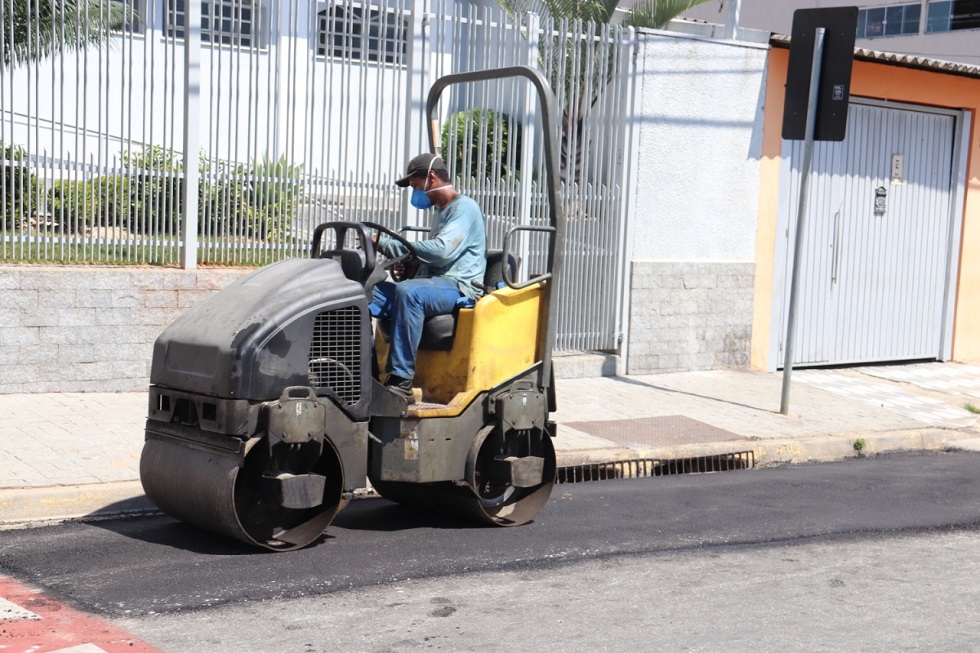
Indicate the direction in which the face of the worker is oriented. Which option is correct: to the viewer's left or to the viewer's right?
to the viewer's left

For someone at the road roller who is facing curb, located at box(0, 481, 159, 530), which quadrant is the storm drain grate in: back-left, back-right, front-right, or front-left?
back-right

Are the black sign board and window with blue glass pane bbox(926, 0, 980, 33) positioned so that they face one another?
yes

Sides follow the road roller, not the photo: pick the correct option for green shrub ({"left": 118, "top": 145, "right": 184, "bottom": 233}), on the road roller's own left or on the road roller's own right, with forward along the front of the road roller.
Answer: on the road roller's own right

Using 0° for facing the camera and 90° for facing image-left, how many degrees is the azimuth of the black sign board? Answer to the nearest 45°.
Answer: approximately 180°

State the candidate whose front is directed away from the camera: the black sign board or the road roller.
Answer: the black sign board

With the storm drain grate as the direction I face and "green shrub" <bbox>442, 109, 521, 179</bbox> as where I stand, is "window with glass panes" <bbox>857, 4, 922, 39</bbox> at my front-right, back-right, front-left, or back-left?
back-left

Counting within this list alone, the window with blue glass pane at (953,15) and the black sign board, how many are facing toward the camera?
1

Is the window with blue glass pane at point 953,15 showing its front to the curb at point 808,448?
yes

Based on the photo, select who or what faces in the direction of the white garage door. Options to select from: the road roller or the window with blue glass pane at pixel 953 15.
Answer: the window with blue glass pane

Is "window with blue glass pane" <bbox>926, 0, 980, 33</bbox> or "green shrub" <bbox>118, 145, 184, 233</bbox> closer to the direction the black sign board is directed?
the window with blue glass pane

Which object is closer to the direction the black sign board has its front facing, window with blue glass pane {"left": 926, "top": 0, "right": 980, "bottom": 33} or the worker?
the window with blue glass pane

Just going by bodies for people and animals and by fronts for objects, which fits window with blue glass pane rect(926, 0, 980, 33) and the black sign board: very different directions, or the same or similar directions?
very different directions

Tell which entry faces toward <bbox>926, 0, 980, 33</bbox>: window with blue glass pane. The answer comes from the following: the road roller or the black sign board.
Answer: the black sign board
